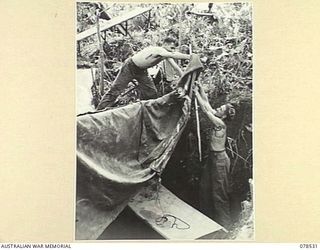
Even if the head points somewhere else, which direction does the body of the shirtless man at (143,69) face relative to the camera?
to the viewer's right
